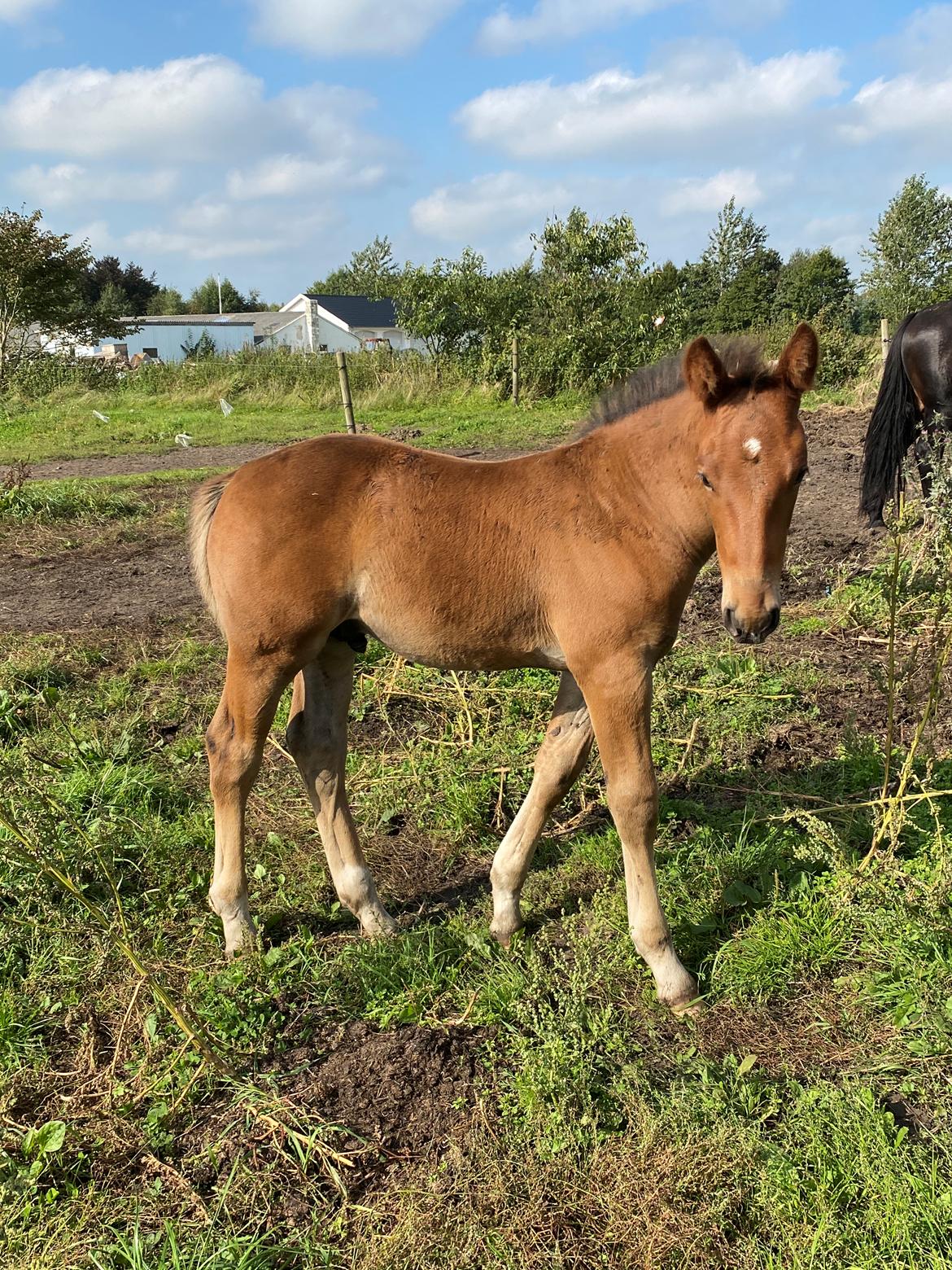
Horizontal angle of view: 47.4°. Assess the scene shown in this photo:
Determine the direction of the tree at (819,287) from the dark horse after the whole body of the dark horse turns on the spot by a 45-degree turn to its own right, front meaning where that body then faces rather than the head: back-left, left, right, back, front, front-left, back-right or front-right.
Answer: back-left

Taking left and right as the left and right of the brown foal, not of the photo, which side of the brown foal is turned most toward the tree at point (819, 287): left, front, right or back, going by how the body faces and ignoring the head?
left

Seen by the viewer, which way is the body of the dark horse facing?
to the viewer's right

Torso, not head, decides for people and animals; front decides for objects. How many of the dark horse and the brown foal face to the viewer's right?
2

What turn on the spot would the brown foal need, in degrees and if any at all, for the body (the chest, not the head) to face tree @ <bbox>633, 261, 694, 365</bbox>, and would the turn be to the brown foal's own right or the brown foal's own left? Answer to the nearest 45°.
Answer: approximately 90° to the brown foal's own left

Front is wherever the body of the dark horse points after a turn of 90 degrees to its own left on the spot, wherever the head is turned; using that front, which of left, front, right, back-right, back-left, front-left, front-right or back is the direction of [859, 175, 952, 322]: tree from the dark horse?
front

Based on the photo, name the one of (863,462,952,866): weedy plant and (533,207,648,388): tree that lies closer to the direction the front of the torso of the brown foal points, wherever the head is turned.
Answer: the weedy plant

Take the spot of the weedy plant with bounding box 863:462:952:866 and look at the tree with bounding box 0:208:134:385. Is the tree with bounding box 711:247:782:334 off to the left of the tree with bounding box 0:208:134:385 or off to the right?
right

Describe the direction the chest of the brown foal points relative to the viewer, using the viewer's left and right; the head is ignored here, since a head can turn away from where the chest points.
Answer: facing to the right of the viewer

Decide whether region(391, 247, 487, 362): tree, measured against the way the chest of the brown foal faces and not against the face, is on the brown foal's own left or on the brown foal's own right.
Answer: on the brown foal's own left
